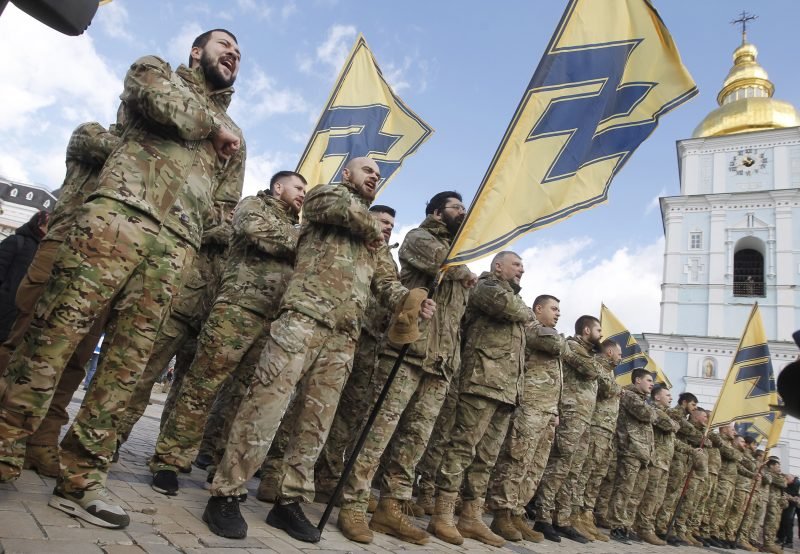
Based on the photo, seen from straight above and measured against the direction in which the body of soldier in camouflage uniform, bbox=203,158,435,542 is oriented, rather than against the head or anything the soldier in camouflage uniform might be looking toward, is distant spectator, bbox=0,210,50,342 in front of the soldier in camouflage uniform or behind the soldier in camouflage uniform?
behind

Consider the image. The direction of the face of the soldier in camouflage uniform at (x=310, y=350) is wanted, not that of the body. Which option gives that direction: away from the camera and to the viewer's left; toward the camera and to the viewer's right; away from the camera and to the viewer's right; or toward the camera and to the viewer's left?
toward the camera and to the viewer's right

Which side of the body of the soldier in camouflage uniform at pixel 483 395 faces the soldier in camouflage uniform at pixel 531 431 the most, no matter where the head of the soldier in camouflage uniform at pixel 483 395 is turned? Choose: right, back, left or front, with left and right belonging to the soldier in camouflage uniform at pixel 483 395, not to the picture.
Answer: left

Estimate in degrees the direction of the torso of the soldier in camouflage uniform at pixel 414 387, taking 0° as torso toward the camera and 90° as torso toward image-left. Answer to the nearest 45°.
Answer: approximately 315°

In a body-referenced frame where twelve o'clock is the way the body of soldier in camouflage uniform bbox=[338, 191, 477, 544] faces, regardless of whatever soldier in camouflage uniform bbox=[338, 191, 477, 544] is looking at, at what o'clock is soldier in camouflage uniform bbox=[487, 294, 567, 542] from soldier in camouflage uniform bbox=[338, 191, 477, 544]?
soldier in camouflage uniform bbox=[487, 294, 567, 542] is roughly at 9 o'clock from soldier in camouflage uniform bbox=[338, 191, 477, 544].

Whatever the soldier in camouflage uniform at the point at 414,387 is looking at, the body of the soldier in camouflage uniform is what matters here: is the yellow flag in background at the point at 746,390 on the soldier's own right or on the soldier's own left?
on the soldier's own left

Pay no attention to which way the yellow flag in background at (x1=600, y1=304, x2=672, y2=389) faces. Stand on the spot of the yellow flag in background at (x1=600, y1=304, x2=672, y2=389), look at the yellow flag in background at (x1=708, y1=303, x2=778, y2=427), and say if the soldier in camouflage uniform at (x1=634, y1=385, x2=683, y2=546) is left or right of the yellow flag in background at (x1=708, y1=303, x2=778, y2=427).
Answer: right

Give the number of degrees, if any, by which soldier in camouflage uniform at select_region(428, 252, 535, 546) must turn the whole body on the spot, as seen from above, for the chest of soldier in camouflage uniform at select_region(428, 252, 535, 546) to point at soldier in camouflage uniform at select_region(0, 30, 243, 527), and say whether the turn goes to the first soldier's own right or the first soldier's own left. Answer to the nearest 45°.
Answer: approximately 90° to the first soldier's own right

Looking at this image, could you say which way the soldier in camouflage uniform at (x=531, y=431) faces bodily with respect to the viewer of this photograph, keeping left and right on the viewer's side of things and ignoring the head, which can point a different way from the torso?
facing the viewer and to the right of the viewer

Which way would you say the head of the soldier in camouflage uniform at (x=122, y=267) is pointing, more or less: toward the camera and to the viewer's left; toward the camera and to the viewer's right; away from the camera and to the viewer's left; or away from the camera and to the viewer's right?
toward the camera and to the viewer's right
